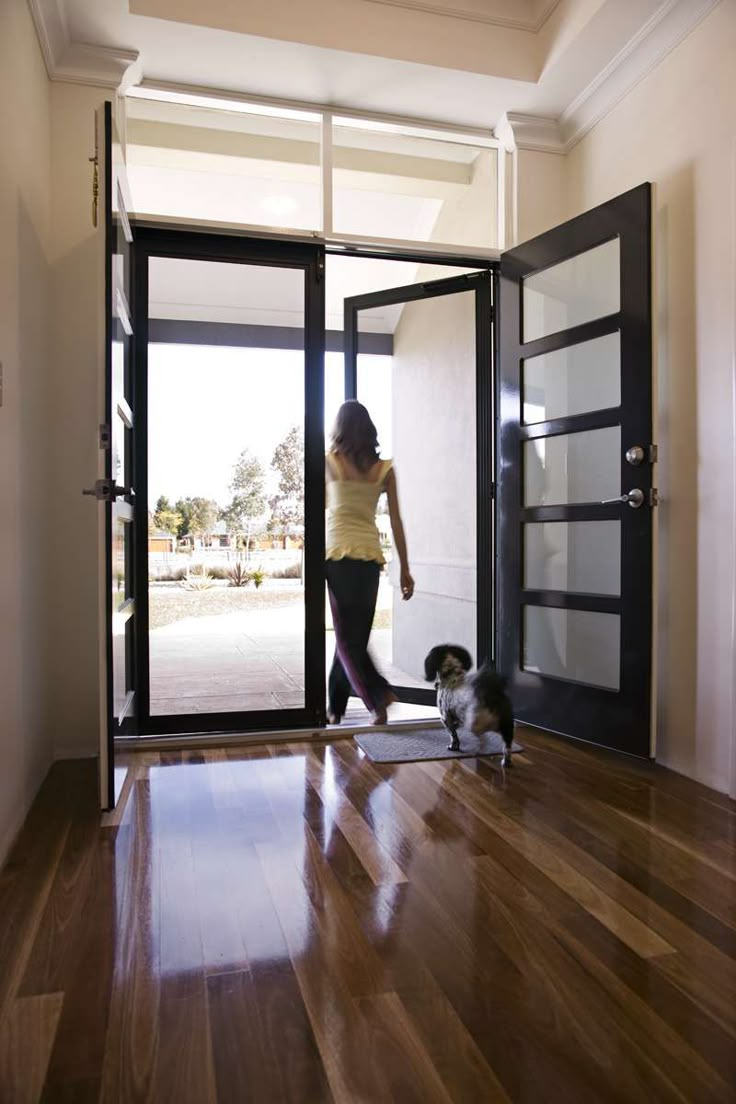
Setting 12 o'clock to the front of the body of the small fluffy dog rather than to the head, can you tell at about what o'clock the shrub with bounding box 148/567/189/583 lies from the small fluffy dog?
The shrub is roughly at 11 o'clock from the small fluffy dog.

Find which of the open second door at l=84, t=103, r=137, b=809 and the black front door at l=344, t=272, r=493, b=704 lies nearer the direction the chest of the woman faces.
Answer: the black front door

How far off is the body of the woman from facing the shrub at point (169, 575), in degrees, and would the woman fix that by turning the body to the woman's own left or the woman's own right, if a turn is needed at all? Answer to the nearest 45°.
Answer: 0° — they already face it

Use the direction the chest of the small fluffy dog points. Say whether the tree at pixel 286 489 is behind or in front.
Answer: in front

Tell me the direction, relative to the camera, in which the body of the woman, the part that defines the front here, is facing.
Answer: away from the camera

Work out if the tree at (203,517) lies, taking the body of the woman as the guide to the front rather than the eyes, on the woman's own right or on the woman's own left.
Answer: on the woman's own left

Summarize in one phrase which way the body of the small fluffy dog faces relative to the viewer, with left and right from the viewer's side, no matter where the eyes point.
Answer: facing away from the viewer and to the left of the viewer

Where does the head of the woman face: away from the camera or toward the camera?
away from the camera

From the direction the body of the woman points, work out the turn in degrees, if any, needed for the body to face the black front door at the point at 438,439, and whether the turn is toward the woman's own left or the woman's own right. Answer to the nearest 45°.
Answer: approximately 45° to the woman's own right
